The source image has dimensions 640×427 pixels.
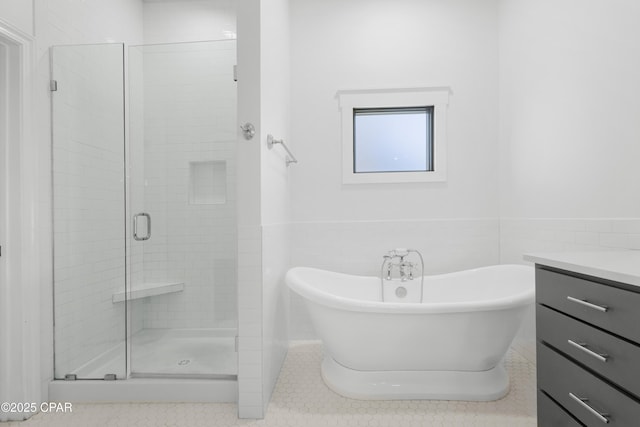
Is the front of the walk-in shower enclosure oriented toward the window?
no

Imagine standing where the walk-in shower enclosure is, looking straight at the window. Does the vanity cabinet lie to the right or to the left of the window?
right

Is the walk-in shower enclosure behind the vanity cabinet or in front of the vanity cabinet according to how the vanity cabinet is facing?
in front

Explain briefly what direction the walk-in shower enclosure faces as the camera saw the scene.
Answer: facing the viewer

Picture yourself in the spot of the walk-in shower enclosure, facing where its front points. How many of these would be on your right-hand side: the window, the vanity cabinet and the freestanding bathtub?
0

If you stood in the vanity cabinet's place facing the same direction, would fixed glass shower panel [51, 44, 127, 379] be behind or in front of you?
in front

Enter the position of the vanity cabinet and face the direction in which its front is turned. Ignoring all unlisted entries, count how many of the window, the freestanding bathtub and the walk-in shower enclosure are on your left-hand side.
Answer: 0

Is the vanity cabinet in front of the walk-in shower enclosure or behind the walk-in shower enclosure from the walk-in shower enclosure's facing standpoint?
in front

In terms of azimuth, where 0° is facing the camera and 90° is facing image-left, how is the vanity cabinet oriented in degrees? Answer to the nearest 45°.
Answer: approximately 45°

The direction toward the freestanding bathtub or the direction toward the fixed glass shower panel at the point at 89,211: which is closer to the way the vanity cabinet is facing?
the fixed glass shower panel

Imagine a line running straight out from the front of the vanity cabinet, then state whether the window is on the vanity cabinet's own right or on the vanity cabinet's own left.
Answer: on the vanity cabinet's own right

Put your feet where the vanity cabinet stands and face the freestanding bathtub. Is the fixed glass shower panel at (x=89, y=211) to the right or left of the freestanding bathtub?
left

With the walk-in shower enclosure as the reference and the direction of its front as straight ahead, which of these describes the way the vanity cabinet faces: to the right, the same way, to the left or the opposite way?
to the right
